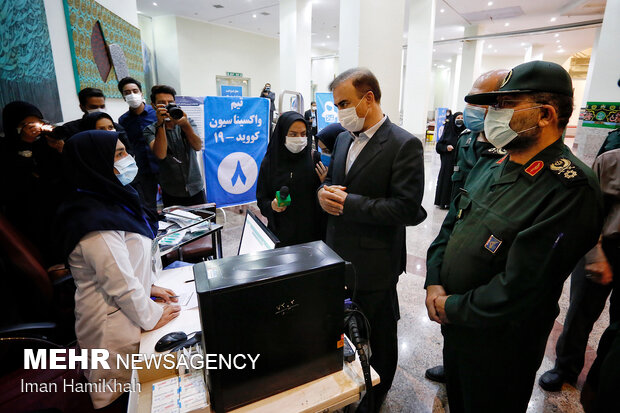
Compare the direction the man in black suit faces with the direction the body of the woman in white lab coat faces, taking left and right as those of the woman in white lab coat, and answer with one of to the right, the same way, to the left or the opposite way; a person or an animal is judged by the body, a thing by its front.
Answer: the opposite way

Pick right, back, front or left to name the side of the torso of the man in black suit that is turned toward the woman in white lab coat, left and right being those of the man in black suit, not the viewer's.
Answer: front

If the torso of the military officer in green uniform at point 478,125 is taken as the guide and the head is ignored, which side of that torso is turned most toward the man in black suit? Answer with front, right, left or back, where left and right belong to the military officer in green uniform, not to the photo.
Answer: front

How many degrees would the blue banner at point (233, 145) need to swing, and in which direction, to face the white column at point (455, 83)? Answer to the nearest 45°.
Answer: approximately 135° to its left

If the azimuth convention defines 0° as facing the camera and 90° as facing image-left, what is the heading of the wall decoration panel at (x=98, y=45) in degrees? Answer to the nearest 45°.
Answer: approximately 315°

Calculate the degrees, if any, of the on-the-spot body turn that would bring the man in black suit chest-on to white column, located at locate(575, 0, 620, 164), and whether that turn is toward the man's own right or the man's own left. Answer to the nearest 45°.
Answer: approximately 180°

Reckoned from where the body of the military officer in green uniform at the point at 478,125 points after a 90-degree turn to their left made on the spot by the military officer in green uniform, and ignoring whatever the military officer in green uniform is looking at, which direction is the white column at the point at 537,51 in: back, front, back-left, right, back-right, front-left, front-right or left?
back-left

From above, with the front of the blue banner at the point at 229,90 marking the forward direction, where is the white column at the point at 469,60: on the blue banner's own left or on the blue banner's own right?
on the blue banner's own left

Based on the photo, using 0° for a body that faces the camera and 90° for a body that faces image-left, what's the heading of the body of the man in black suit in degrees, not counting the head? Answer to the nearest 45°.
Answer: approximately 45°

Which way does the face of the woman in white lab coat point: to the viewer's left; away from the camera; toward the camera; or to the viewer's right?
to the viewer's right

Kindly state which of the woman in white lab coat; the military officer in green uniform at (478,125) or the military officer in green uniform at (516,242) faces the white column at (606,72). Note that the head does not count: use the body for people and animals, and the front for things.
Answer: the woman in white lab coat

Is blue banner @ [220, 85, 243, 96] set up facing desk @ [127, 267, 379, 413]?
yes

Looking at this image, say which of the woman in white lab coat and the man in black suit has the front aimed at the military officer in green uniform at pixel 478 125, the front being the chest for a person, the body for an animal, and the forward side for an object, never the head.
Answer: the woman in white lab coat

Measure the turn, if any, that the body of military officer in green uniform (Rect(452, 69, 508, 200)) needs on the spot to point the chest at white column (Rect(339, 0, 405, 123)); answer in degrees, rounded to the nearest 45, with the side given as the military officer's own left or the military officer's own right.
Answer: approximately 90° to the military officer's own right
